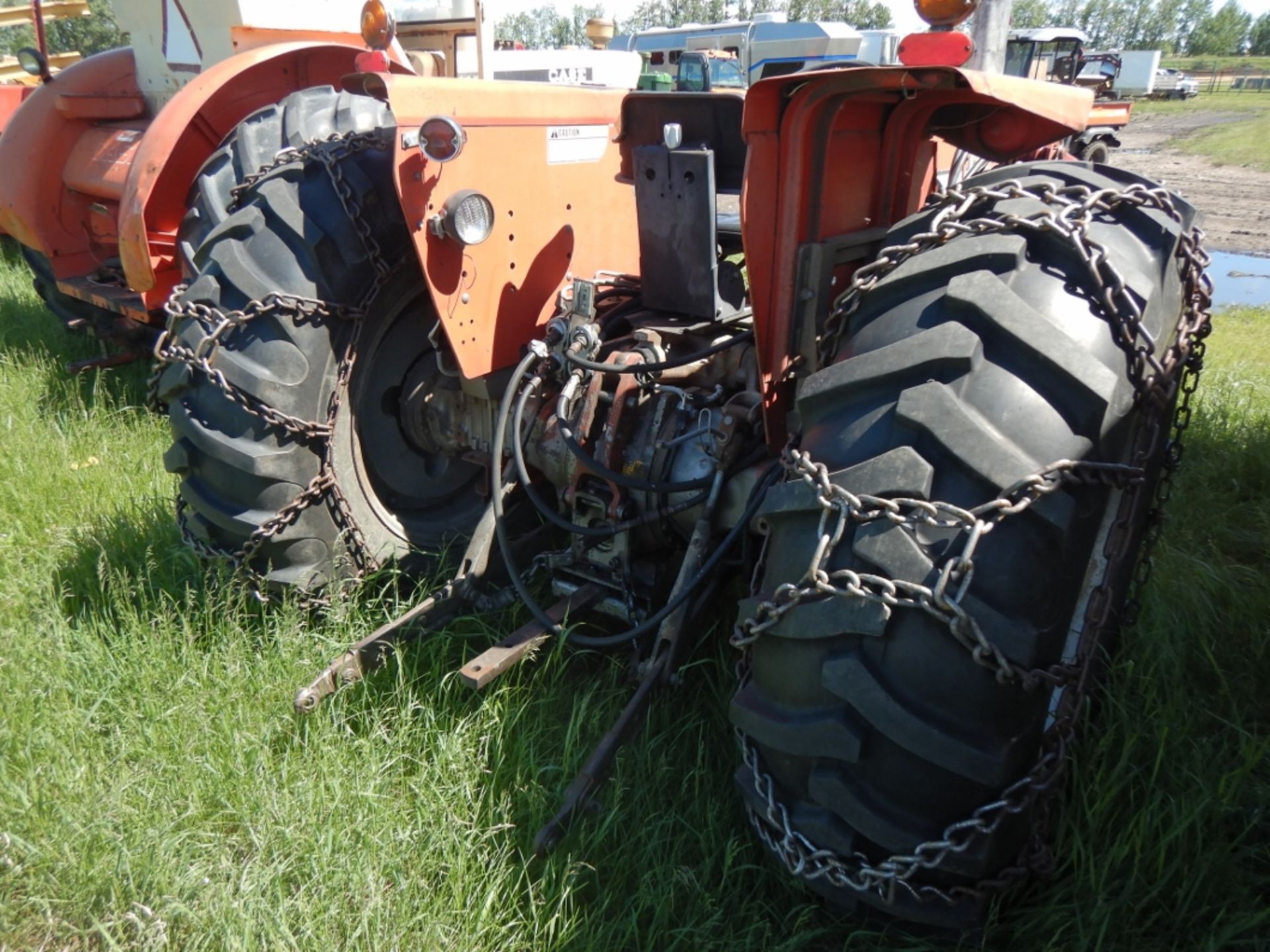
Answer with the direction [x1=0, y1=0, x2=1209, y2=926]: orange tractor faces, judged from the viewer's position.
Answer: facing away from the viewer and to the right of the viewer

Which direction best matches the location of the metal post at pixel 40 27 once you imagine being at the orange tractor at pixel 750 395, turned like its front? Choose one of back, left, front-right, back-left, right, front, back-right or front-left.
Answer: left
